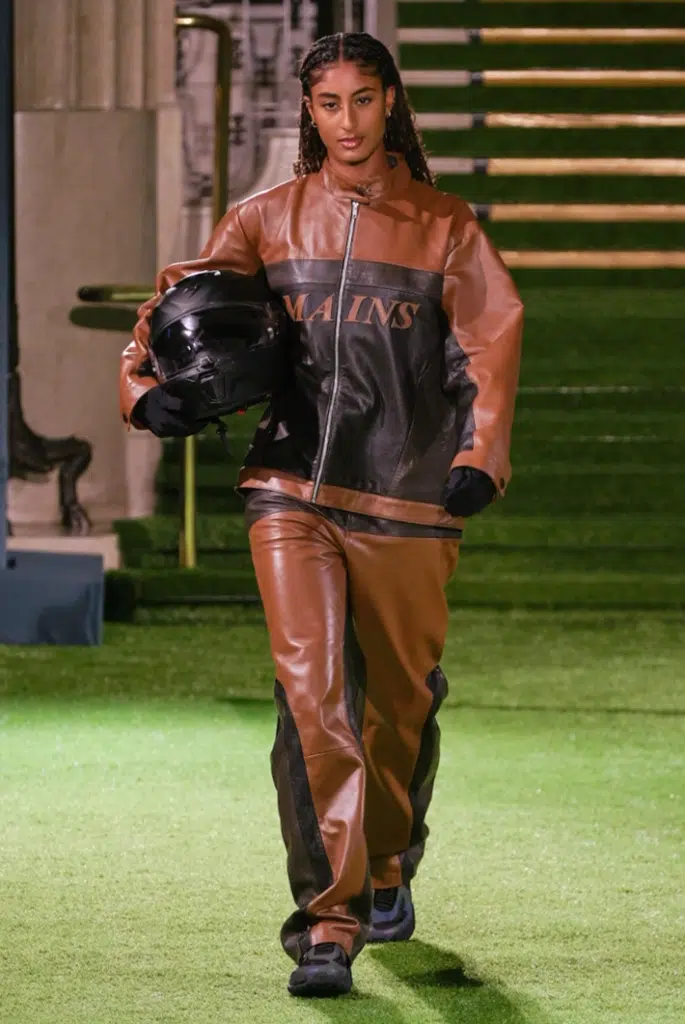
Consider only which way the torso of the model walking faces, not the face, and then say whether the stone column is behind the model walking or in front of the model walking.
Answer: behind

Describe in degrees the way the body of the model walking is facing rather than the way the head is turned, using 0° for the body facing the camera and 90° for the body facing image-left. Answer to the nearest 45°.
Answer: approximately 0°

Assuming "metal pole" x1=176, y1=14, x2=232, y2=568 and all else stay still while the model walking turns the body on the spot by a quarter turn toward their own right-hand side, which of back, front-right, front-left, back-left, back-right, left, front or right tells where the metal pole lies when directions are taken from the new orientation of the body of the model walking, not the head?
right

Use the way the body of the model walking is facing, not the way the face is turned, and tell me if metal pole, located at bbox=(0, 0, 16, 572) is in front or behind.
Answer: behind
